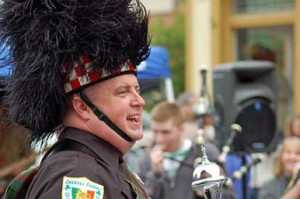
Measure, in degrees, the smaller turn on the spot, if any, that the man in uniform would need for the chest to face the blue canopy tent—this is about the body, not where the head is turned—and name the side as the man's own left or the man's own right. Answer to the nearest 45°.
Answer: approximately 90° to the man's own left

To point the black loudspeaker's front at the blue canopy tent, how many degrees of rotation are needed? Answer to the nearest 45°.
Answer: approximately 180°

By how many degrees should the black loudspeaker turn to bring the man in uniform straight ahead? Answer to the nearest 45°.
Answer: approximately 45° to its right

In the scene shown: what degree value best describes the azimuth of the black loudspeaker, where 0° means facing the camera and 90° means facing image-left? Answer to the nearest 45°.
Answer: approximately 315°

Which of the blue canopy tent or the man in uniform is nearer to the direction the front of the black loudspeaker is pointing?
the man in uniform

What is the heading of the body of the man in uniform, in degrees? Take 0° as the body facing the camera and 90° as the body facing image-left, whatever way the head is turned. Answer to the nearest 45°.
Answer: approximately 270°

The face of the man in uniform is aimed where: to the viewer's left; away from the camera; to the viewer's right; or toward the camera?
to the viewer's right

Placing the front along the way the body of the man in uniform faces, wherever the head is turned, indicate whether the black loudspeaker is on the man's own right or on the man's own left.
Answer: on the man's own left
